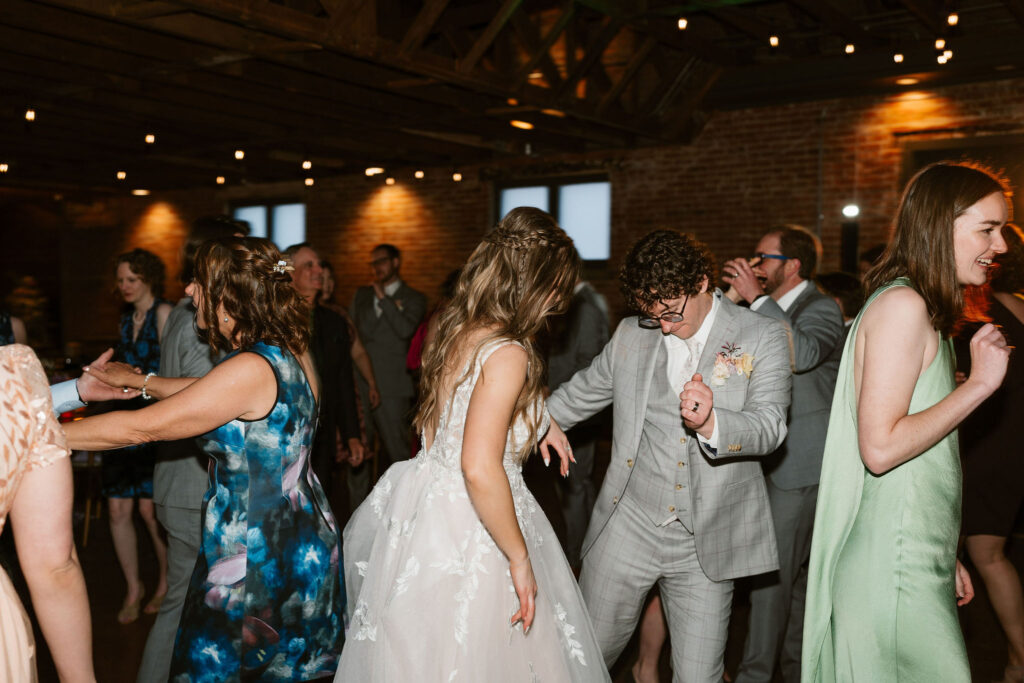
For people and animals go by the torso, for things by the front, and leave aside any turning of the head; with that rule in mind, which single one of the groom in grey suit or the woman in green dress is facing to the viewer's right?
the woman in green dress

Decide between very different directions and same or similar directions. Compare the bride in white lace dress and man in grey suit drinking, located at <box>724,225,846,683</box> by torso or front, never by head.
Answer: very different directions

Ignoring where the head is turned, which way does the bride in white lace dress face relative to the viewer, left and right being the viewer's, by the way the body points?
facing to the right of the viewer

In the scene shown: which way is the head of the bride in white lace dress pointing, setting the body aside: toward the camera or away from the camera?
away from the camera

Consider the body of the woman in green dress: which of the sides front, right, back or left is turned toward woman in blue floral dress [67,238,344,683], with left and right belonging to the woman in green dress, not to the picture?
back

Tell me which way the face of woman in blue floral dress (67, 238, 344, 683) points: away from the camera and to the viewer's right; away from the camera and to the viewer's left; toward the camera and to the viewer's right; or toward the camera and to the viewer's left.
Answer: away from the camera and to the viewer's left

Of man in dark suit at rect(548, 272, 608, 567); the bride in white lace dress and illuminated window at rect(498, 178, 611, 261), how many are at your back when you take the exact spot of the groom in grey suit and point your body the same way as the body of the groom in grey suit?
2

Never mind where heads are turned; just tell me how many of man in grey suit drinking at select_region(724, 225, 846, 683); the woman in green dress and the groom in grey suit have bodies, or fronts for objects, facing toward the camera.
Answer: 1

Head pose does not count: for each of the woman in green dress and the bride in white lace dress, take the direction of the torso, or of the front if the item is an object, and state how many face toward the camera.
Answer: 0

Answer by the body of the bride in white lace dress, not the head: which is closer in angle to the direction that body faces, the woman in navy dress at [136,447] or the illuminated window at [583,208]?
the illuminated window

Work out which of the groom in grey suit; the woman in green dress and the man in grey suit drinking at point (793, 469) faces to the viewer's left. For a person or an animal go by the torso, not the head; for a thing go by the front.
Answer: the man in grey suit drinking

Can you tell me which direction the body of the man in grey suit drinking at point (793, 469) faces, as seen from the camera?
to the viewer's left

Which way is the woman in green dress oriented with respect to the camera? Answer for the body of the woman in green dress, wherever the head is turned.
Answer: to the viewer's right

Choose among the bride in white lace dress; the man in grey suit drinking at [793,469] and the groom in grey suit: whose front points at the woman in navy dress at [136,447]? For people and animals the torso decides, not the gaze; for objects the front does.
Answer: the man in grey suit drinking

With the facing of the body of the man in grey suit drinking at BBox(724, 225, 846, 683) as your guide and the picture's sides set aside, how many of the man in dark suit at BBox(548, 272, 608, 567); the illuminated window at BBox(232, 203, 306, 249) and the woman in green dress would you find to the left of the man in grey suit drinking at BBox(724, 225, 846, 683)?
1
